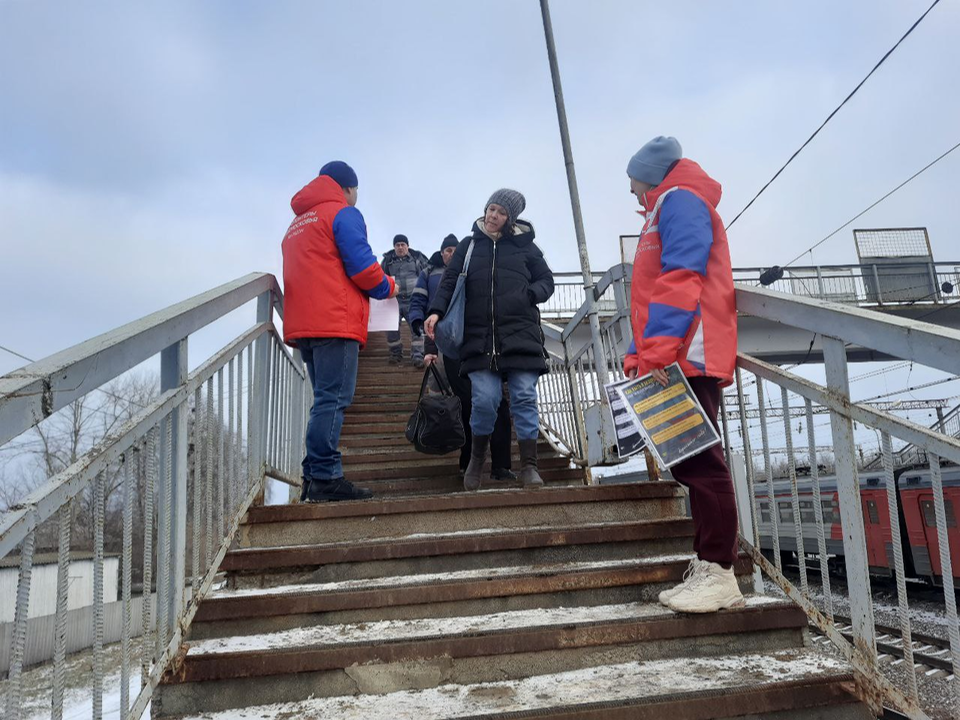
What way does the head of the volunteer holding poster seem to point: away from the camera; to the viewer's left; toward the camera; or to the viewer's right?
to the viewer's left

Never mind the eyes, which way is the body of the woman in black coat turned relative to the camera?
toward the camera

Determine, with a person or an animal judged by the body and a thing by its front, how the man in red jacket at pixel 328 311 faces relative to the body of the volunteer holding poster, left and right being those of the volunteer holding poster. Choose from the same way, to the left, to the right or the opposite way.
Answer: to the right

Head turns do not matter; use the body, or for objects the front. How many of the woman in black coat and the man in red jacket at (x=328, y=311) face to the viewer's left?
0

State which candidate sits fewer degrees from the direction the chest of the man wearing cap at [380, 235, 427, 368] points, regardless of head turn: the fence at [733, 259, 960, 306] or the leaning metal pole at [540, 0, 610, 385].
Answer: the leaning metal pole

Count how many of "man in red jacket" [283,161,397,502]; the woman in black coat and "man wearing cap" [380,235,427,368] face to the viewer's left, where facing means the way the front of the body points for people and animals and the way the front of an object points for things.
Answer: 0

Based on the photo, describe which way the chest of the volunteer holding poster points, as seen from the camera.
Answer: to the viewer's left

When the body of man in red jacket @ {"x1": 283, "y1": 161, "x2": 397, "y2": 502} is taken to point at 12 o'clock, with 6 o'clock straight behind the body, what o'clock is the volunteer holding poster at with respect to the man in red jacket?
The volunteer holding poster is roughly at 3 o'clock from the man in red jacket.

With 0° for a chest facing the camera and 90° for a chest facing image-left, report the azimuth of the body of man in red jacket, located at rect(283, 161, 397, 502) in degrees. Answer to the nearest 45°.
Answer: approximately 225°

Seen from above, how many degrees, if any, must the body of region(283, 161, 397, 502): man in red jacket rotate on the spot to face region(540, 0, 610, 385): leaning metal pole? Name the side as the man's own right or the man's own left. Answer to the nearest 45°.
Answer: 0° — they already face it

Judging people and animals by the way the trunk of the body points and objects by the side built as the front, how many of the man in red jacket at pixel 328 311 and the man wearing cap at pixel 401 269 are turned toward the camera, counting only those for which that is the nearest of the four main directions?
1

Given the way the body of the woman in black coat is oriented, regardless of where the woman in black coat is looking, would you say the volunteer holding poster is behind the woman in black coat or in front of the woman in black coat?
in front

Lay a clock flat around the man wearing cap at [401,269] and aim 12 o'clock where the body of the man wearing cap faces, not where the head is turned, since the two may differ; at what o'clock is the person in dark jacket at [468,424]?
The person in dark jacket is roughly at 12 o'clock from the man wearing cap.
